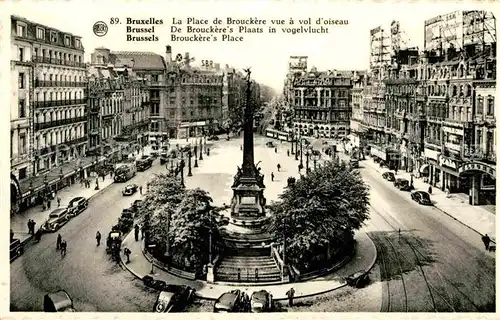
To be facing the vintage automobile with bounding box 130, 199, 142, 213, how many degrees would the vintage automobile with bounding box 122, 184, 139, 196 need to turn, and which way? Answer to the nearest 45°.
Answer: approximately 45° to its left

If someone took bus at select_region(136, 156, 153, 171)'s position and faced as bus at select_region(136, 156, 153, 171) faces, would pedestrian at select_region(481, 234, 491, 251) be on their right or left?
on their left

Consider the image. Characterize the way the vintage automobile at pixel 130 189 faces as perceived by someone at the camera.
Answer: facing the viewer and to the left of the viewer

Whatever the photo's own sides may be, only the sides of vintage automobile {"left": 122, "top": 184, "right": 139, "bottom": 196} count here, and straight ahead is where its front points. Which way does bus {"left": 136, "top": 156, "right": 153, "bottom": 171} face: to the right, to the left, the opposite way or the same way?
the same way

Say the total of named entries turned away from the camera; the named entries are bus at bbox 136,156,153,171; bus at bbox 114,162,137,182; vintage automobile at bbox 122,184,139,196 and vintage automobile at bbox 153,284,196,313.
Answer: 0

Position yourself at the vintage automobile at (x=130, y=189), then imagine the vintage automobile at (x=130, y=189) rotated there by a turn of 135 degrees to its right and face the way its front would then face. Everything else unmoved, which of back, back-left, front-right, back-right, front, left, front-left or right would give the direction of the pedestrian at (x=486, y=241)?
back-right

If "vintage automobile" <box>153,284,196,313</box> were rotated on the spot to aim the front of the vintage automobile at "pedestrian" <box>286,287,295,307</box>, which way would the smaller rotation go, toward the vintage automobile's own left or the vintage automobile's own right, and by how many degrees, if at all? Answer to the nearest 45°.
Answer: approximately 45° to the vintage automobile's own right

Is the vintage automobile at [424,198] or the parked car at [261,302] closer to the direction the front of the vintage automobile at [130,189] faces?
the parked car

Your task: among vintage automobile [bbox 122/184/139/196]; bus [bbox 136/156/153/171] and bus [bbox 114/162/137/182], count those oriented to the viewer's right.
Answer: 0

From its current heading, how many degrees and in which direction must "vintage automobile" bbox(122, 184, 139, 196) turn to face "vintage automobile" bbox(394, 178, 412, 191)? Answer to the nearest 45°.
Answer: approximately 135° to its left

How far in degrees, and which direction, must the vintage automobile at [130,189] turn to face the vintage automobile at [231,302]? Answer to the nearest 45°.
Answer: approximately 45° to its left
